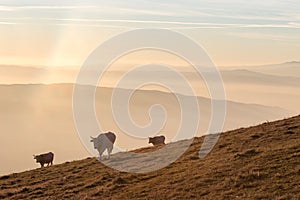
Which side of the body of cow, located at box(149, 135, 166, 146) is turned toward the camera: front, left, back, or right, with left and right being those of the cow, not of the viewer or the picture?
left

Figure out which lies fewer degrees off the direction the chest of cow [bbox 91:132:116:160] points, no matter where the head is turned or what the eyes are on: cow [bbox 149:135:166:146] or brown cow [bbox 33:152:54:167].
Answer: the brown cow

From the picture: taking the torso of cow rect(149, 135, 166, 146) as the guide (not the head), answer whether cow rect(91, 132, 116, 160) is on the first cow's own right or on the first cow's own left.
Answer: on the first cow's own left

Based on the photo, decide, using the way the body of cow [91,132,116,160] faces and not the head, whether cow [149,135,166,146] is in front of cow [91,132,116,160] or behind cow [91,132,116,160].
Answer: behind

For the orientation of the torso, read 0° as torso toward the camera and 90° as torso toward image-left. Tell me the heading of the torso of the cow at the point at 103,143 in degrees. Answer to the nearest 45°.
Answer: approximately 45°
